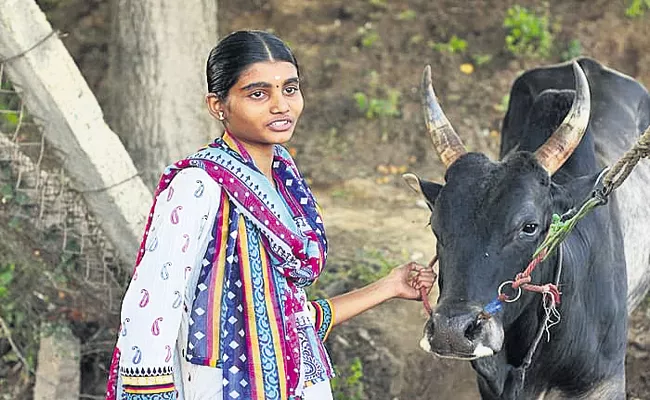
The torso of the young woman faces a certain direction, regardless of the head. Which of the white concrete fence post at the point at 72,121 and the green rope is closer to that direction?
the green rope

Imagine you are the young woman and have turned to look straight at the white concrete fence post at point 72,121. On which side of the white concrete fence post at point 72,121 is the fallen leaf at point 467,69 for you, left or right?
right

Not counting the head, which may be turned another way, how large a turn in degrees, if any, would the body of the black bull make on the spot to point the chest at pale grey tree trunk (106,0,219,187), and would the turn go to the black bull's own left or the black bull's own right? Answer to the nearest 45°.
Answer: approximately 90° to the black bull's own right

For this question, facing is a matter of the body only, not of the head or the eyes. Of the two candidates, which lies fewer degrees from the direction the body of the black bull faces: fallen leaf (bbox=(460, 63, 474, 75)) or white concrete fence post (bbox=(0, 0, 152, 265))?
the white concrete fence post

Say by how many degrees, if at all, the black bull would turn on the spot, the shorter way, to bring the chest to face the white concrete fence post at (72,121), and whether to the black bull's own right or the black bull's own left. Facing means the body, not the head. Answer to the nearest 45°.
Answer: approximately 45° to the black bull's own right

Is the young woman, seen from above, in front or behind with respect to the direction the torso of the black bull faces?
in front

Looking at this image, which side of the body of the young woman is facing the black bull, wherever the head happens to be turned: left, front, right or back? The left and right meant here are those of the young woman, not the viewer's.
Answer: left

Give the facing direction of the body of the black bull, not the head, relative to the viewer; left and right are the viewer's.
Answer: facing the viewer and to the left of the viewer

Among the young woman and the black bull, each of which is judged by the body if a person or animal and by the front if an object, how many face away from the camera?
0

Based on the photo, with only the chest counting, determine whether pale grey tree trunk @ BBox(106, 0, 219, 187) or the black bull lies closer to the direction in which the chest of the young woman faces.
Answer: the black bull

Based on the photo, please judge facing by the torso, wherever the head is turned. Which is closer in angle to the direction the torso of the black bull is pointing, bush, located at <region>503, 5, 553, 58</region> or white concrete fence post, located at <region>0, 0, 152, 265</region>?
the white concrete fence post

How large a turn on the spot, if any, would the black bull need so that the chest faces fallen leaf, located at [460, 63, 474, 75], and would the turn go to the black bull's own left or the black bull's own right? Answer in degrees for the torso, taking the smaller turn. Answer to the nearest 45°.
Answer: approximately 135° to the black bull's own right

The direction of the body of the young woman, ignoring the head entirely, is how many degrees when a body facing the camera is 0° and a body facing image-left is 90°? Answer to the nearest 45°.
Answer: approximately 315°
